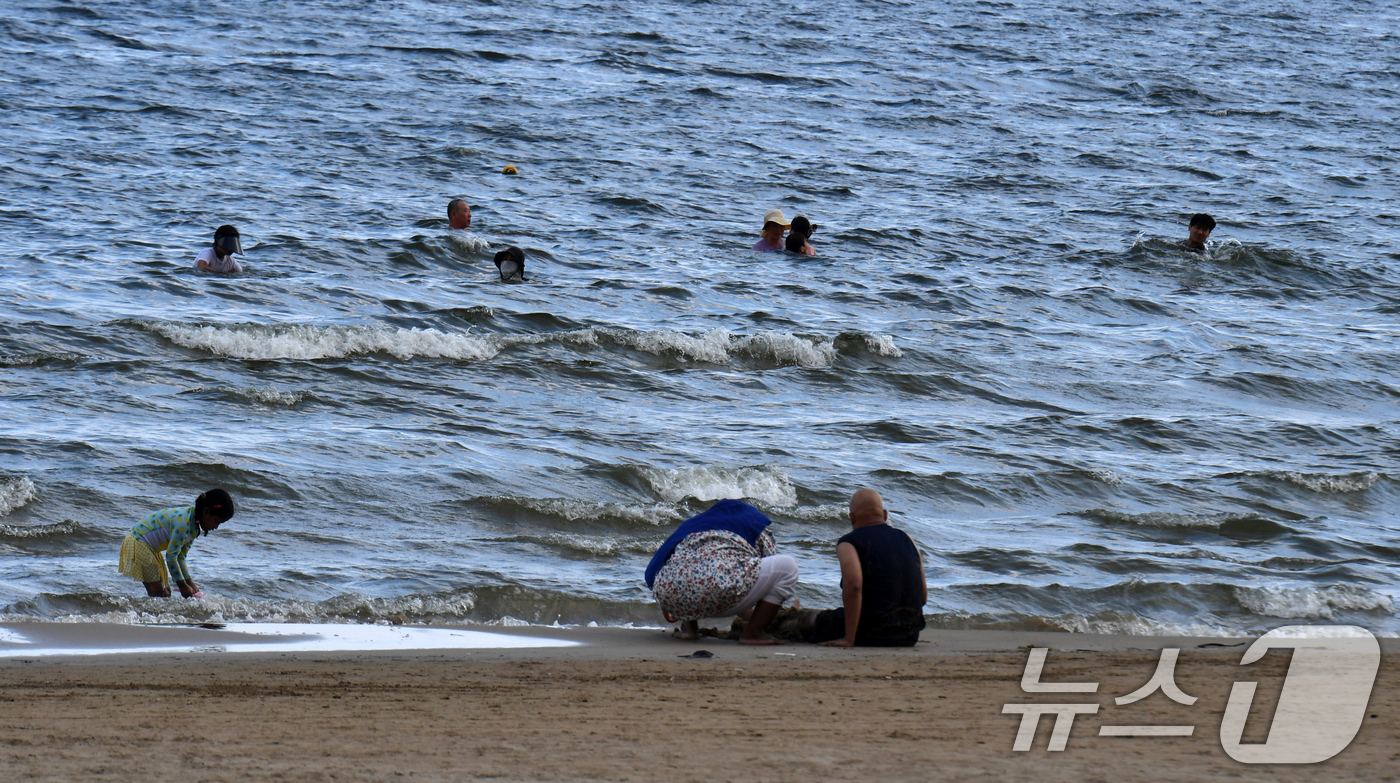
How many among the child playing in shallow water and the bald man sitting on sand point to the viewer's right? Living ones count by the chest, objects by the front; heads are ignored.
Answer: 1

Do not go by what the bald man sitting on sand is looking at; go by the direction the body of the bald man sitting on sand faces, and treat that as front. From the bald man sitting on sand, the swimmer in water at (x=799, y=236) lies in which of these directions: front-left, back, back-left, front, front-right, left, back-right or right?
front-right

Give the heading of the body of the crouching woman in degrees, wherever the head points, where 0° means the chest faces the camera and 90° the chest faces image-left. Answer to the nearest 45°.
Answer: approximately 225°

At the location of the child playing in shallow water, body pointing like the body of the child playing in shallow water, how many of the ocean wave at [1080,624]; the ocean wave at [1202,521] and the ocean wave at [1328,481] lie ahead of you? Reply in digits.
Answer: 3

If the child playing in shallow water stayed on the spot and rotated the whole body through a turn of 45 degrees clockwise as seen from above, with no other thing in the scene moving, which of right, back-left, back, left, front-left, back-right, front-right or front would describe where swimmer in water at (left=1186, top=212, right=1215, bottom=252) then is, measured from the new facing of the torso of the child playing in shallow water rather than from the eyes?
left

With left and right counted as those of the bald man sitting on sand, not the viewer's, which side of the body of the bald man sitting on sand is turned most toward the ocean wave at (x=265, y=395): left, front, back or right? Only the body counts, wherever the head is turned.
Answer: front

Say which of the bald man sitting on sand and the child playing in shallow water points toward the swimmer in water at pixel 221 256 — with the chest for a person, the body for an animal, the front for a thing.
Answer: the bald man sitting on sand

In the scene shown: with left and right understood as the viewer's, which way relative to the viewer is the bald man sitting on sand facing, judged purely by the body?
facing away from the viewer and to the left of the viewer

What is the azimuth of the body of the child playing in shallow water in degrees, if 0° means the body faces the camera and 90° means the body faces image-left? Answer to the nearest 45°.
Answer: approximately 270°

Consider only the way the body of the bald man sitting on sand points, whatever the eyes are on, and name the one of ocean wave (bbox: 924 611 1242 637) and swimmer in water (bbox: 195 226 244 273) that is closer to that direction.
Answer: the swimmer in water

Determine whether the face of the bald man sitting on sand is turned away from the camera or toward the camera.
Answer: away from the camera

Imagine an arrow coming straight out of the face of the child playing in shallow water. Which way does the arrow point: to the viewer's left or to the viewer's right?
to the viewer's right
